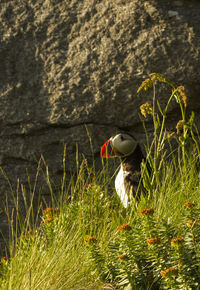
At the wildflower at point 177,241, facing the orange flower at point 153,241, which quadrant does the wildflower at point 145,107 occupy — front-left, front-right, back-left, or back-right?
front-right

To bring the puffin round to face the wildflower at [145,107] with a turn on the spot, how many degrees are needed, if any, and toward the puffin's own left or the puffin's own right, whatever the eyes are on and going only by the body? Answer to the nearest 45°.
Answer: approximately 90° to the puffin's own left

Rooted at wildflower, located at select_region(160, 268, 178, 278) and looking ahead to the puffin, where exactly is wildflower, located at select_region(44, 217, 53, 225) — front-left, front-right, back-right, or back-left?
front-left

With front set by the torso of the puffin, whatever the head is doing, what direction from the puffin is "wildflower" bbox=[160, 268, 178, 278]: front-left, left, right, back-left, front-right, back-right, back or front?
left

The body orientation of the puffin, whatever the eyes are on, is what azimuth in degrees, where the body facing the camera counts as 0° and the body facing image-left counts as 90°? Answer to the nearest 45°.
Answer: approximately 90°

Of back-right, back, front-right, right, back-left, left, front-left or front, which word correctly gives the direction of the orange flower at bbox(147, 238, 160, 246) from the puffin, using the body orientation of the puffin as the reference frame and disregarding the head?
left

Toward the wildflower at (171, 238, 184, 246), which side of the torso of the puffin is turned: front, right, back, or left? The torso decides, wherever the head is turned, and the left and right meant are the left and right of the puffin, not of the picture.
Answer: left
